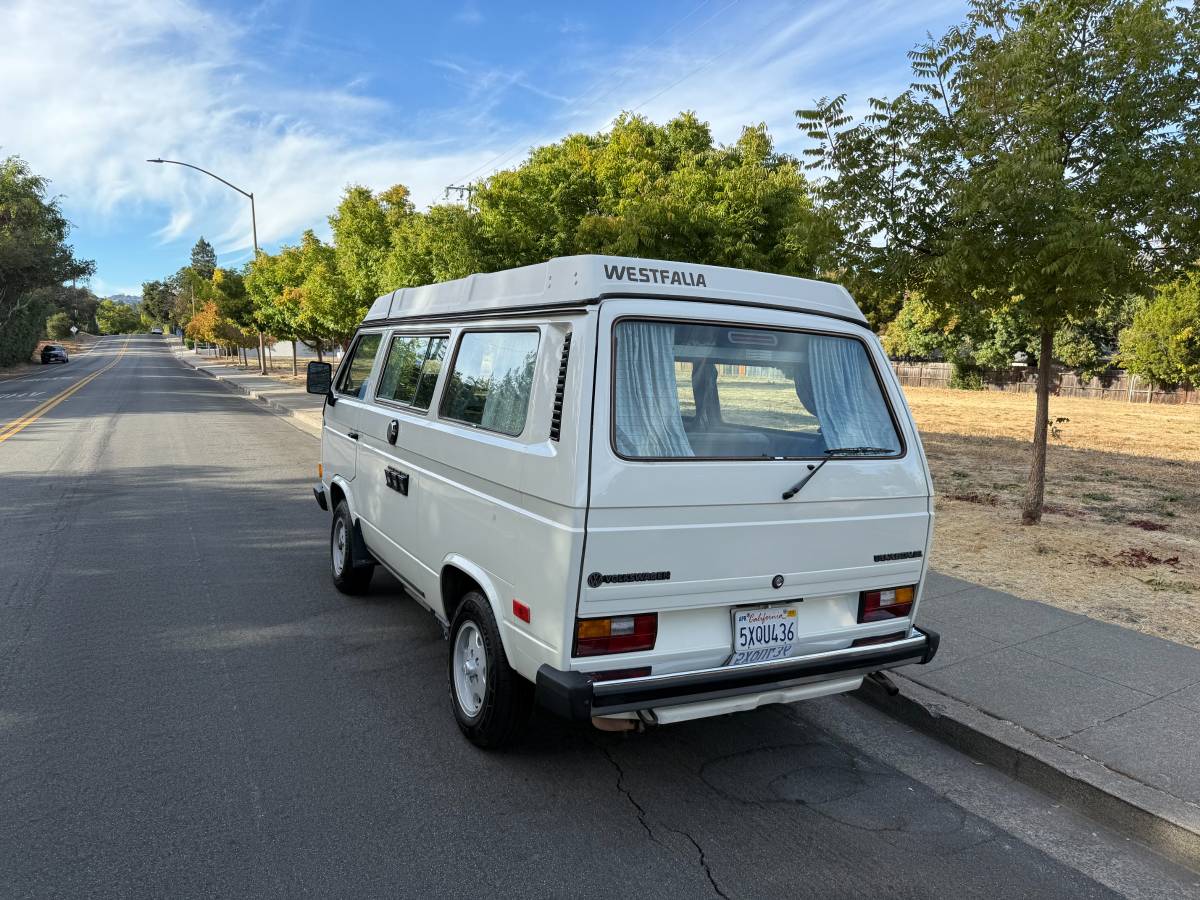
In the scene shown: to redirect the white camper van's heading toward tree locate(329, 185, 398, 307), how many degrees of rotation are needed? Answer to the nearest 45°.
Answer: approximately 45° to its right

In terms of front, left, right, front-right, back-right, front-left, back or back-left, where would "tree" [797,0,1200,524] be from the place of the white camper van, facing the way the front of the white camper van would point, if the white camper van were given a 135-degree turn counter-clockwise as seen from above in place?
back-left

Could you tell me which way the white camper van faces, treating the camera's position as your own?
facing away from the viewer and to the left of the viewer

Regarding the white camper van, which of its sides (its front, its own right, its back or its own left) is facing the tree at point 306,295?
front

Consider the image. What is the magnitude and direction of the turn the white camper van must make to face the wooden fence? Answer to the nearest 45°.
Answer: approximately 90° to its right

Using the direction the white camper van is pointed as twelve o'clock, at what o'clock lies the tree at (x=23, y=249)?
The tree is roughly at 12 o'clock from the white camper van.

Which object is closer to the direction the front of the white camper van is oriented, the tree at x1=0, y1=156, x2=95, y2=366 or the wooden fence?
the tree

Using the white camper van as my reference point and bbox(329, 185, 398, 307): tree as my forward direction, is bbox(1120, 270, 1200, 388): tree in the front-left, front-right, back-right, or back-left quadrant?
front-right

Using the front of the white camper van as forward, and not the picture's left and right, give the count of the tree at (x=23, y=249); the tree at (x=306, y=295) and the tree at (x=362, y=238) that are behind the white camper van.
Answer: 0

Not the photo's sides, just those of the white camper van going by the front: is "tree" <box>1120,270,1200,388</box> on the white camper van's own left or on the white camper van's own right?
on the white camper van's own right
